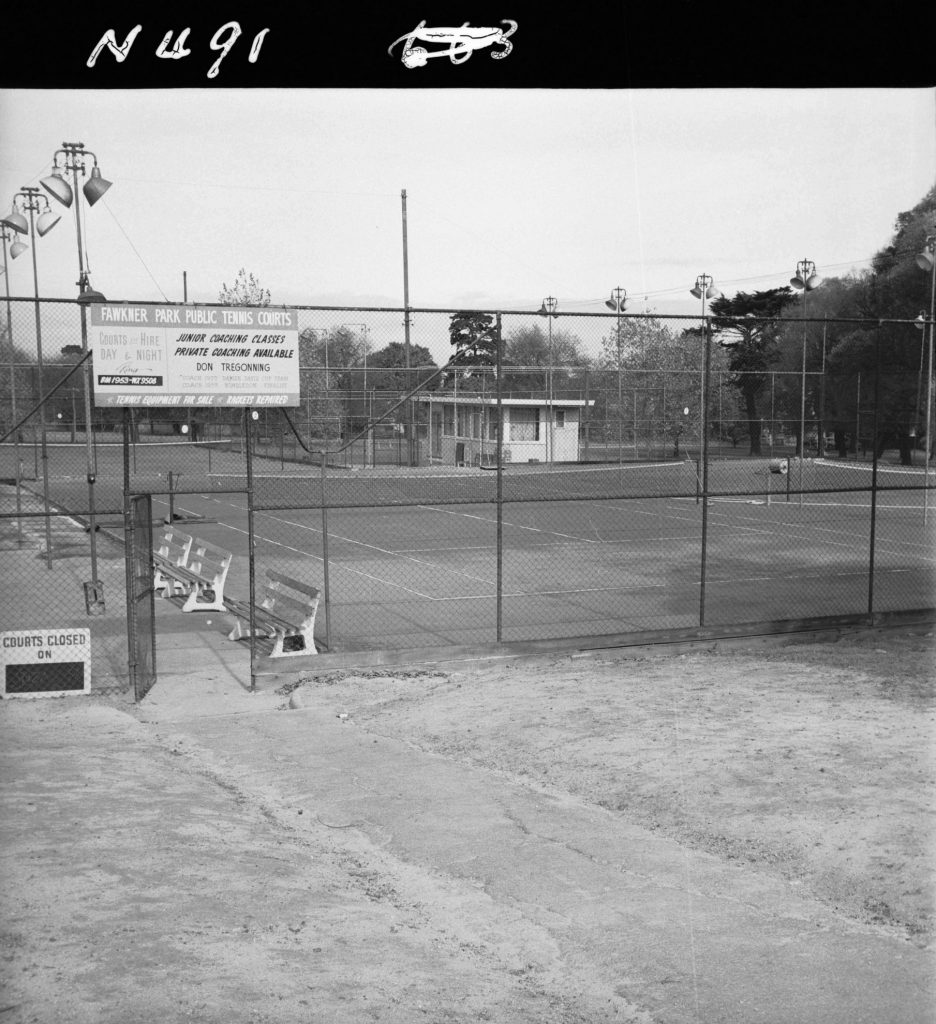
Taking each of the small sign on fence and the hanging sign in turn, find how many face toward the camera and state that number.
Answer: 2

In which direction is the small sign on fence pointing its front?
toward the camera

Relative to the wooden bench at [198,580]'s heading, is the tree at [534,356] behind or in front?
behind

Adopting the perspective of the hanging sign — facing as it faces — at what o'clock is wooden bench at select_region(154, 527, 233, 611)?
The wooden bench is roughly at 6 o'clock from the hanging sign.

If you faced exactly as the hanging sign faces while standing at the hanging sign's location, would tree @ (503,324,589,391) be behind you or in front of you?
behind

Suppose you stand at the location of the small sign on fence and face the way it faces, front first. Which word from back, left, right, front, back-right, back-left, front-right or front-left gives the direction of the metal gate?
left

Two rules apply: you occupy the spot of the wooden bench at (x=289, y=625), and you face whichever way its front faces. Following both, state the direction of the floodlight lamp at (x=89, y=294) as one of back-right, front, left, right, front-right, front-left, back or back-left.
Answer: right

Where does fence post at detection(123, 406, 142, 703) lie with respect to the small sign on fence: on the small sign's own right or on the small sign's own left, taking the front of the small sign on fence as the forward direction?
on the small sign's own left

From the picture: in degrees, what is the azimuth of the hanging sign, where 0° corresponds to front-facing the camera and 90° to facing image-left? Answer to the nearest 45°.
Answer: approximately 0°
